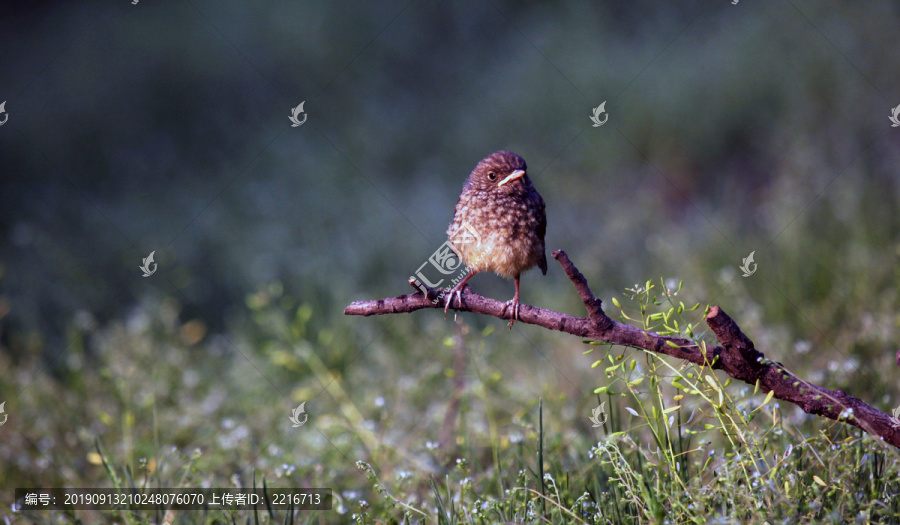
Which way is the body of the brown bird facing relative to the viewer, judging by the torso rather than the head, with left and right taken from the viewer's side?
facing the viewer
